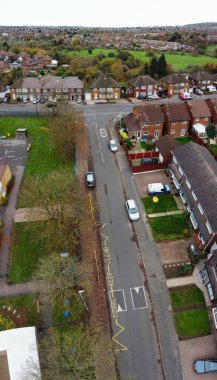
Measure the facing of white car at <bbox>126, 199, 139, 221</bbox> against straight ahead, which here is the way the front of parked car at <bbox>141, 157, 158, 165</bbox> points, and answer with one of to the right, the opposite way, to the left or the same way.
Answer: to the right

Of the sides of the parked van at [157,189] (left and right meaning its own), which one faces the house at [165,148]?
left

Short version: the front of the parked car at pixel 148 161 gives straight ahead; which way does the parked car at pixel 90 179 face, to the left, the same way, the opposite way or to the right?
to the left

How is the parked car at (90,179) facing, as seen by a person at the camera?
facing away from the viewer

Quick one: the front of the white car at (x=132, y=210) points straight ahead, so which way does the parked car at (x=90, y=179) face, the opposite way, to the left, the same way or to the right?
the opposite way

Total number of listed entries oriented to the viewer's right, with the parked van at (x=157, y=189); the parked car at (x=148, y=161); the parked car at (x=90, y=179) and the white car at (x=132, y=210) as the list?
2

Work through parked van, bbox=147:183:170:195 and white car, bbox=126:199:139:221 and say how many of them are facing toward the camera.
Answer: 1

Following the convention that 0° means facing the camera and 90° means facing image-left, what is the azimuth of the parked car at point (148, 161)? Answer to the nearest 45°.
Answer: approximately 270°

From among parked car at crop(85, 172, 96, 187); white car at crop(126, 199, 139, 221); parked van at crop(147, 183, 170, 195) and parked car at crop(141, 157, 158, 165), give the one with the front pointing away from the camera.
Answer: parked car at crop(85, 172, 96, 187)

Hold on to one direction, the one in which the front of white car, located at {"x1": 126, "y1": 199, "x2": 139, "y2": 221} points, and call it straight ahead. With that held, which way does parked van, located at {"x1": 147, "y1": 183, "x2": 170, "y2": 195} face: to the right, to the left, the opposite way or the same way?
to the left

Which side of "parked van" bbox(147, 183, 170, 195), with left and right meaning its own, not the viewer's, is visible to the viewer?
right
